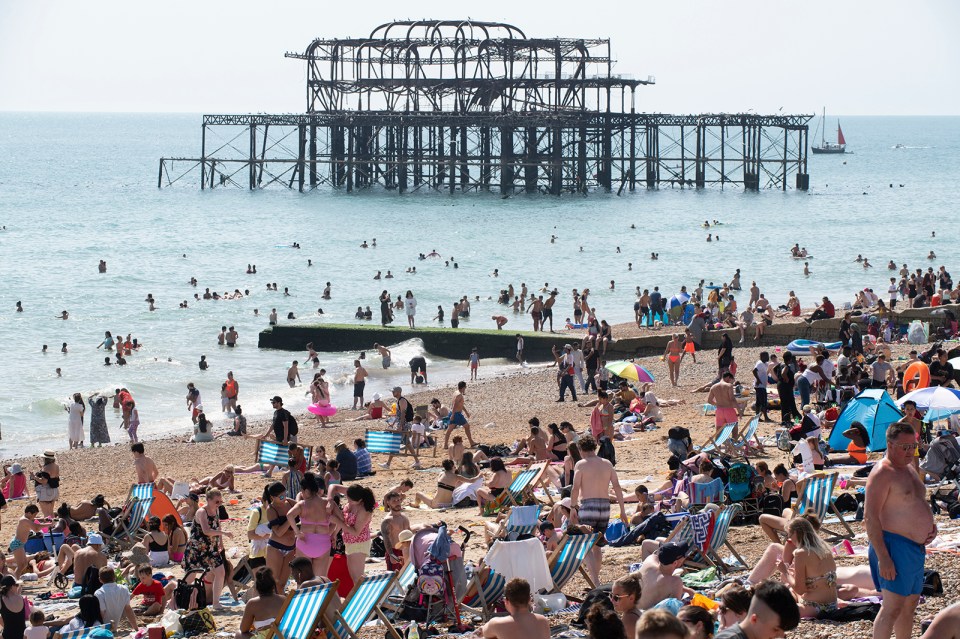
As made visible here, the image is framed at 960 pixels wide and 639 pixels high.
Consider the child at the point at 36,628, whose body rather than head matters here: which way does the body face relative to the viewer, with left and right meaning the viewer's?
facing away from the viewer

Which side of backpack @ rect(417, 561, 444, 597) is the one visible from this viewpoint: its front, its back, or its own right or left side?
front

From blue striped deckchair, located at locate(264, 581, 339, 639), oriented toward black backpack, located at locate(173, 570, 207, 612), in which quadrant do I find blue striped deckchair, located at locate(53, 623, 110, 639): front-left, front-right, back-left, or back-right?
front-left

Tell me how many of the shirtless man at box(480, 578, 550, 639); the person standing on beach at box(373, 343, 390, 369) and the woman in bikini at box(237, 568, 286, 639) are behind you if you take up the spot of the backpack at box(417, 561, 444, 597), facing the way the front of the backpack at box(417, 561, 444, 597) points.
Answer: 1

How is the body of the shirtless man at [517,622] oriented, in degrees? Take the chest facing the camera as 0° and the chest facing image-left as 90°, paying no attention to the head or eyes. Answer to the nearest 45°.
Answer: approximately 180°

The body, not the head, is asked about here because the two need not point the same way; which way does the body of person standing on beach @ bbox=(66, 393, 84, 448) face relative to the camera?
away from the camera

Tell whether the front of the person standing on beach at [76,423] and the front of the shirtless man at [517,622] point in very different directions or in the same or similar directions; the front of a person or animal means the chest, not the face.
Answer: same or similar directions

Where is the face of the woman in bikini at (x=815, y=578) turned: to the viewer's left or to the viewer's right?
to the viewer's left

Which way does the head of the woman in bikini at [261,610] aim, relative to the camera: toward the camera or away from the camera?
away from the camera

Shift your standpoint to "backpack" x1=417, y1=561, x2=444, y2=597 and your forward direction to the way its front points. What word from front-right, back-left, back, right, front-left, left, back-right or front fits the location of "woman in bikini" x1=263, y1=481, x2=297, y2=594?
back-right

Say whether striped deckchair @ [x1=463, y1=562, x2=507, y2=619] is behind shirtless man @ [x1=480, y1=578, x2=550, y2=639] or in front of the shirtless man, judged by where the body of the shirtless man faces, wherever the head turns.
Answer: in front
